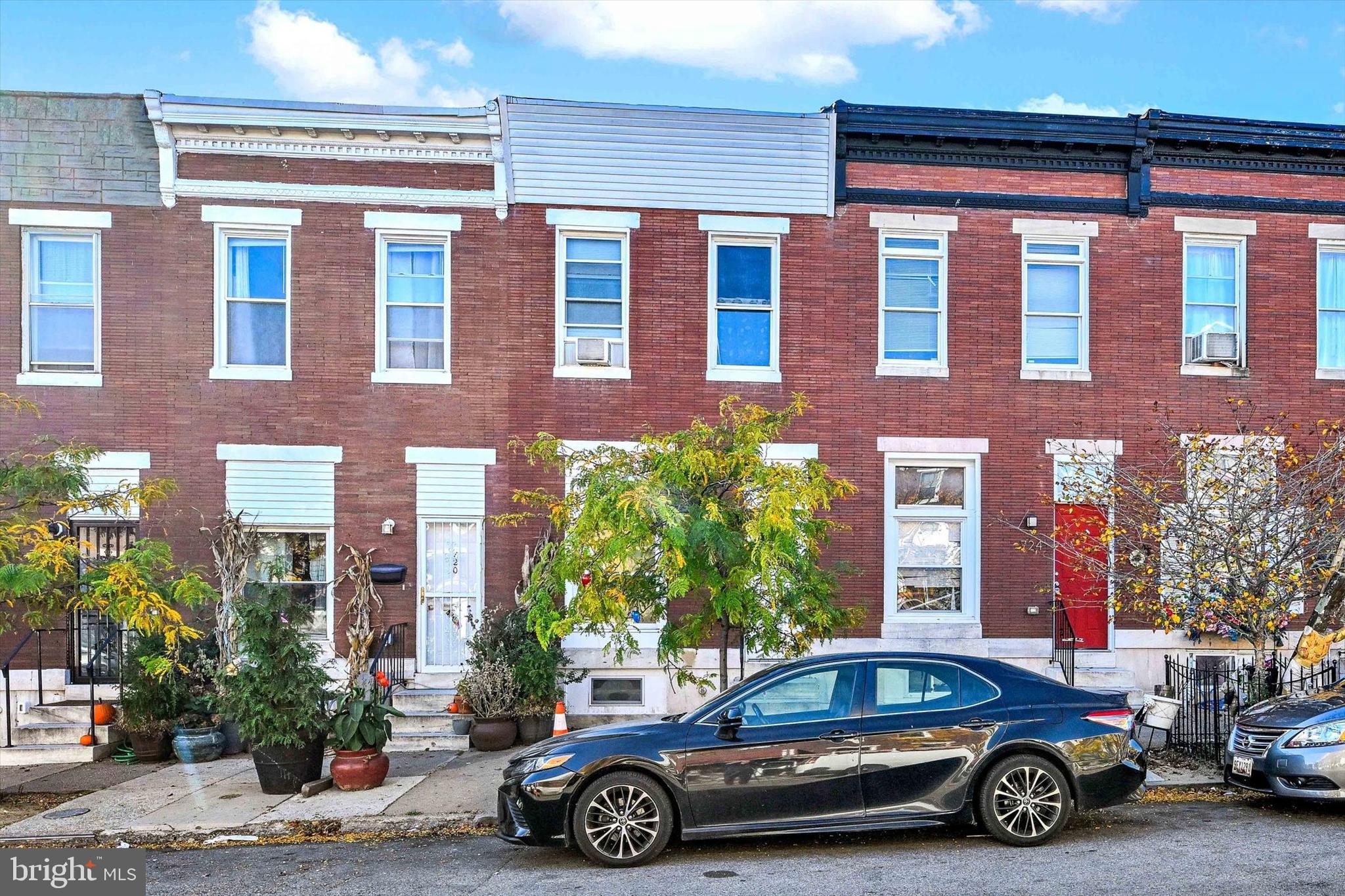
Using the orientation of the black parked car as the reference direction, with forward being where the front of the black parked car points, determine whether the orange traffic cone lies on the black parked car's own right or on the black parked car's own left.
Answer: on the black parked car's own right

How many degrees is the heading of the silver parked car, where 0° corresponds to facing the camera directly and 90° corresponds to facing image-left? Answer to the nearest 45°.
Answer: approximately 45°

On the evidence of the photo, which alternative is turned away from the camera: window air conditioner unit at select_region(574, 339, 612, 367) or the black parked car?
the window air conditioner unit

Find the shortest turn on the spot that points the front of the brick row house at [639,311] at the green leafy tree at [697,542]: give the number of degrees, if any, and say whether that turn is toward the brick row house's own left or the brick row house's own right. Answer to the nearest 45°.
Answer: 0° — it already faces it

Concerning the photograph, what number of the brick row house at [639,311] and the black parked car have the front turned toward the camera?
1

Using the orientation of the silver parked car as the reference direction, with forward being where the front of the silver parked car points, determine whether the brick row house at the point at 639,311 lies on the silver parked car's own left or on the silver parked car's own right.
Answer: on the silver parked car's own right

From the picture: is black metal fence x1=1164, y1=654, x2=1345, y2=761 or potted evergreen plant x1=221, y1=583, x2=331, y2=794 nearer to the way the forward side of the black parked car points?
the potted evergreen plant

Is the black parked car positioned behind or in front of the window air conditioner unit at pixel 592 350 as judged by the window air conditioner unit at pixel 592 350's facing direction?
behind

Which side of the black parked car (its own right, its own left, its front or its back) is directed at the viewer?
left
